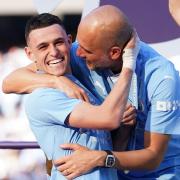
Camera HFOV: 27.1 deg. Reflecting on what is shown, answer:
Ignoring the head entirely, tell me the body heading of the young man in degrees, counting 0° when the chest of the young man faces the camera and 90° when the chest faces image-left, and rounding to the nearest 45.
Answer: approximately 315°

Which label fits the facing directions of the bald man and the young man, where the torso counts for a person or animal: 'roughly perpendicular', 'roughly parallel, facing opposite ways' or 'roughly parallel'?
roughly perpendicular

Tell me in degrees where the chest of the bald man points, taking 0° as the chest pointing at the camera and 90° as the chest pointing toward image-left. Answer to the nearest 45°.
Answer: approximately 45°
